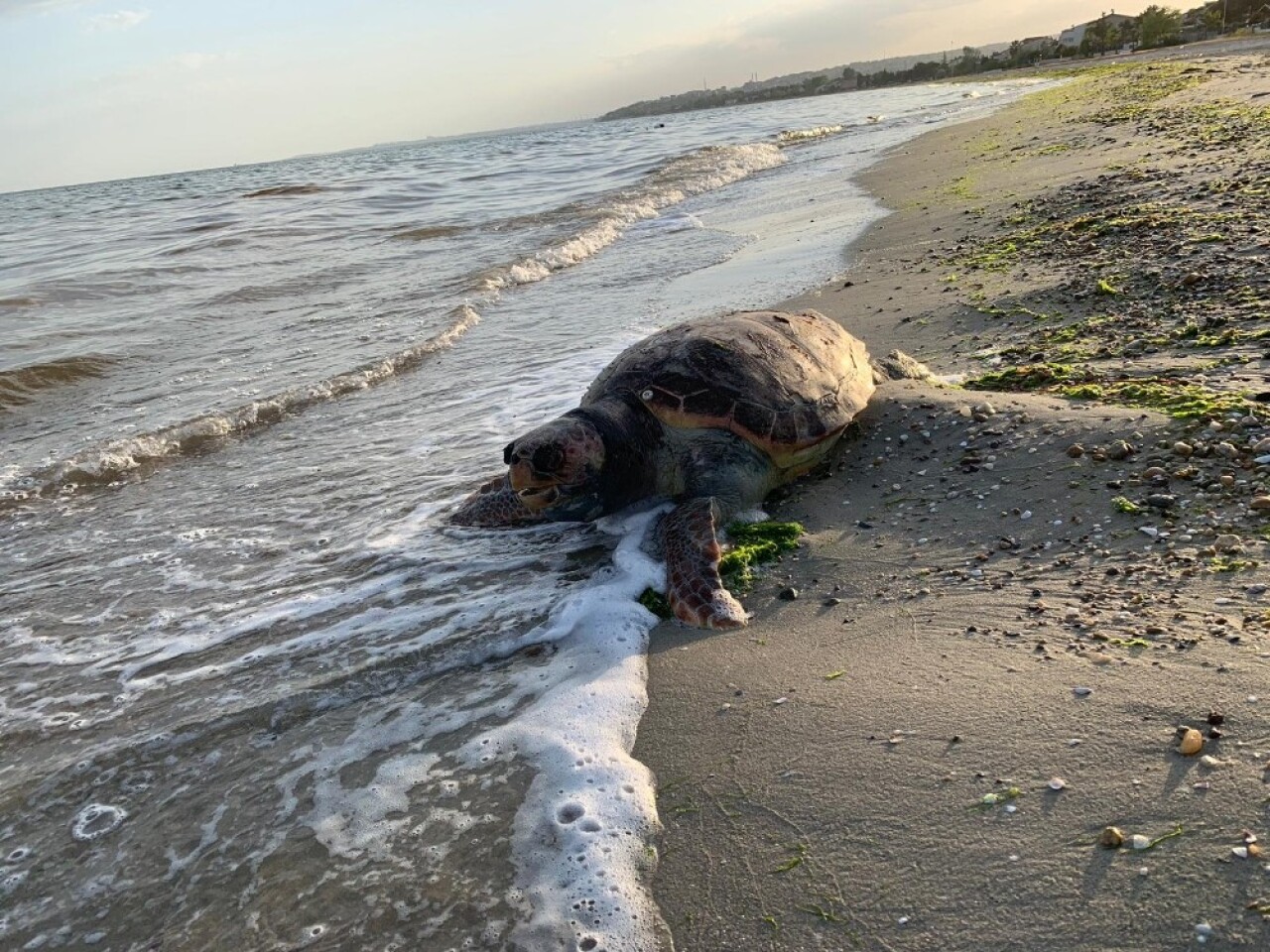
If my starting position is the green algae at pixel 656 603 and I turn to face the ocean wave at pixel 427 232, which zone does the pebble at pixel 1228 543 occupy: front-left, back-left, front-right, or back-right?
back-right

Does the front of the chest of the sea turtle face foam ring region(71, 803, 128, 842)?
yes

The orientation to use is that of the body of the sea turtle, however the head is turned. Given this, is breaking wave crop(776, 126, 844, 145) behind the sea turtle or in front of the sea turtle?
behind

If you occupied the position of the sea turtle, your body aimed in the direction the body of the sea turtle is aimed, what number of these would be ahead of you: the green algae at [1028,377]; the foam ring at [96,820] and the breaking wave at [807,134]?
1

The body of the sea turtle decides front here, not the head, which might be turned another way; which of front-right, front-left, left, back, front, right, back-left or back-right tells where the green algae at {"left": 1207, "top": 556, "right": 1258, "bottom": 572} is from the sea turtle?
left

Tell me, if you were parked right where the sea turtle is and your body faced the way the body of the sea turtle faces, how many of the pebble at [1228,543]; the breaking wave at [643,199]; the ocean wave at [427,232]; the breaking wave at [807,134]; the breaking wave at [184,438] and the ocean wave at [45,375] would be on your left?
1

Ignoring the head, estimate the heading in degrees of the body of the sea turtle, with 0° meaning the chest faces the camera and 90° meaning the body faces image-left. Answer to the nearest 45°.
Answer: approximately 45°

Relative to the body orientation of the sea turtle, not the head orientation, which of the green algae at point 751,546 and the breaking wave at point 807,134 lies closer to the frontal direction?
the green algae

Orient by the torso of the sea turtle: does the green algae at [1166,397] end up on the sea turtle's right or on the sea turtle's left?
on the sea turtle's left

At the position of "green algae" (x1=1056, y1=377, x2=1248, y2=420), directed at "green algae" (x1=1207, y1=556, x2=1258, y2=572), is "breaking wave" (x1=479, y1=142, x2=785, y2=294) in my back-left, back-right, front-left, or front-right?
back-right

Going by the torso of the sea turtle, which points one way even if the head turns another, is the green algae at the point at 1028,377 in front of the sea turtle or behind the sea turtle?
behind

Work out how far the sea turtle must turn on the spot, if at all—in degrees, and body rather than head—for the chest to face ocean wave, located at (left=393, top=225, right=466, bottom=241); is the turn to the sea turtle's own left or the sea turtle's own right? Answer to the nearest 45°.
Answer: approximately 135° to the sea turtle's own right

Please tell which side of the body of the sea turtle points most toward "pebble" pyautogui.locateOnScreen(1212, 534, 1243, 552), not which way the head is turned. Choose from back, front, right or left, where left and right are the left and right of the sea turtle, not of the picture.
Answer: left
